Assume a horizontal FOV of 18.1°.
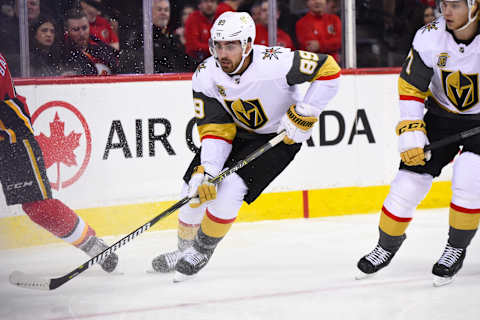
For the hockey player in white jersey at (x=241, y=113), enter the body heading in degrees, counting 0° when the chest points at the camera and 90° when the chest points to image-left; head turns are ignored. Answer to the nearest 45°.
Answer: approximately 45°

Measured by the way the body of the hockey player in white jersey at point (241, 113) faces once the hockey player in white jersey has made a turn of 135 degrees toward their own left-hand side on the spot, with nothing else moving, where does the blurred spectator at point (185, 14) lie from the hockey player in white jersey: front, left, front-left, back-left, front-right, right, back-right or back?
left

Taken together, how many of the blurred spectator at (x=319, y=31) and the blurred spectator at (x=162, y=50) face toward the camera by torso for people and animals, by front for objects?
2

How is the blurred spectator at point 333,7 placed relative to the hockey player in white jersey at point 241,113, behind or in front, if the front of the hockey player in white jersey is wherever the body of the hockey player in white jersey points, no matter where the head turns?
behind

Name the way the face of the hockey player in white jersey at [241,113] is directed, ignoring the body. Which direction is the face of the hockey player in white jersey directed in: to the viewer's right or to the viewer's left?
to the viewer's left

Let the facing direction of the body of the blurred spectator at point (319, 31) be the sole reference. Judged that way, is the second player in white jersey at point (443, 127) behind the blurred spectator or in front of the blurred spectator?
in front

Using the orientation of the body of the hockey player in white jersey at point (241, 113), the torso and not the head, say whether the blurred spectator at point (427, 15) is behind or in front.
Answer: behind

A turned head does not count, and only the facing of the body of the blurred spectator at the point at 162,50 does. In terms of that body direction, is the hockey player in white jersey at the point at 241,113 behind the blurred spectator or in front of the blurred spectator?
in front

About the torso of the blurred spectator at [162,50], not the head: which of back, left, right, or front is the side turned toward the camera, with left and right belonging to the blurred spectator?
front
